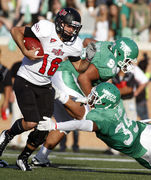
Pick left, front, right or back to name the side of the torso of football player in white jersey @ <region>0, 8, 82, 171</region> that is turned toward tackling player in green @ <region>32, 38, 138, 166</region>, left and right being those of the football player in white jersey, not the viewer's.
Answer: left
